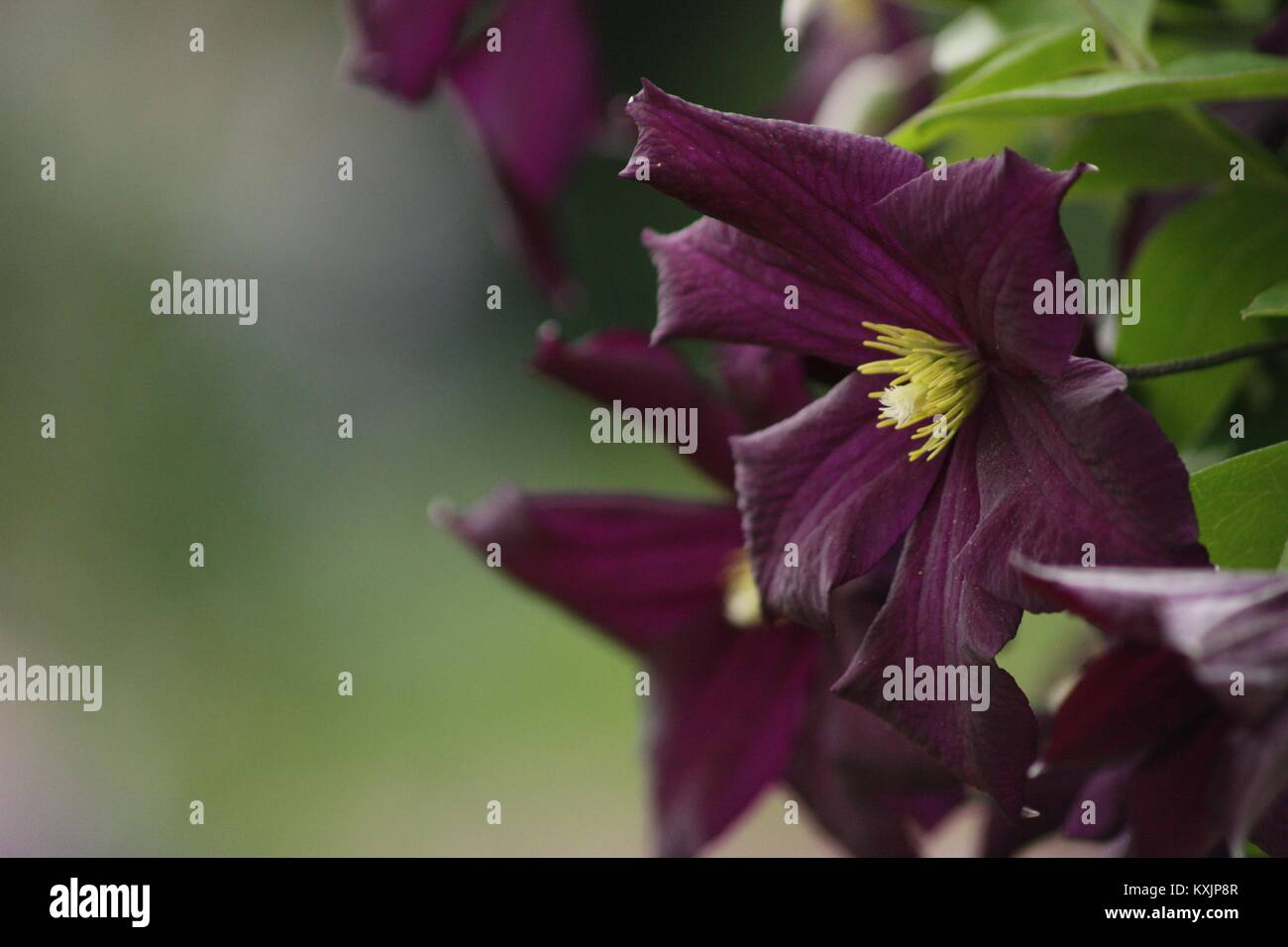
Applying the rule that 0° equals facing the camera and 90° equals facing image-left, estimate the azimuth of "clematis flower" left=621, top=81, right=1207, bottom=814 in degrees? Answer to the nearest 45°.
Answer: approximately 45°
